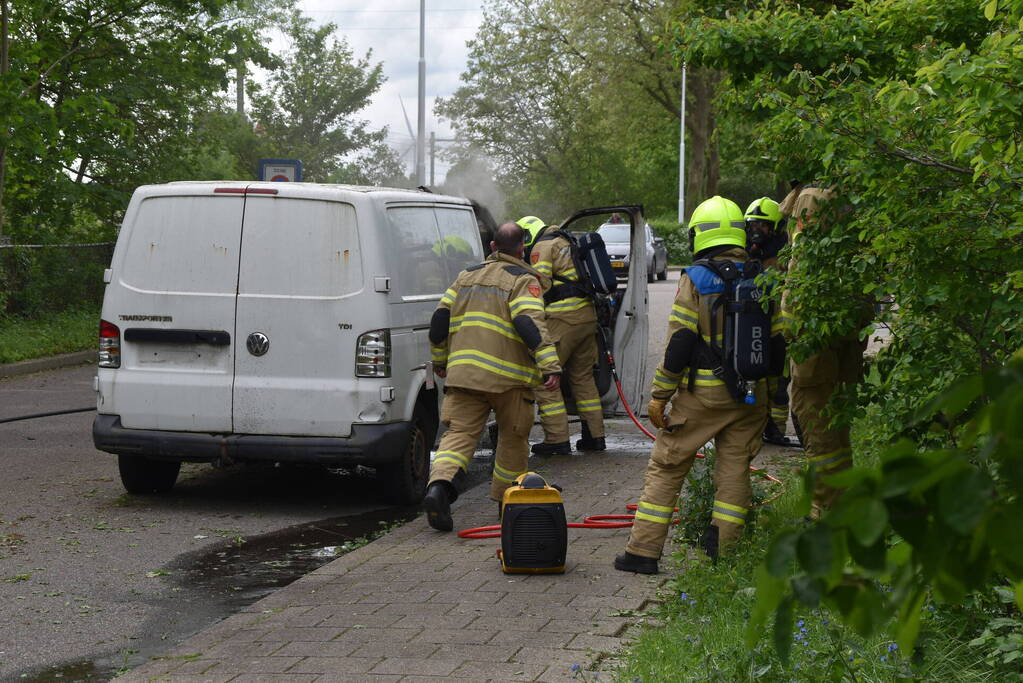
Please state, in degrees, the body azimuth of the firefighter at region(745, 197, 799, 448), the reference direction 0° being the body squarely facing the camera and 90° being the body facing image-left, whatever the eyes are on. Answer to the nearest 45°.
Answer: approximately 45°

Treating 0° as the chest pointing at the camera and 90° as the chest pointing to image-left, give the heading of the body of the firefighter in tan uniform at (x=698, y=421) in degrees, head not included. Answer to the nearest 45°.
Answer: approximately 135°

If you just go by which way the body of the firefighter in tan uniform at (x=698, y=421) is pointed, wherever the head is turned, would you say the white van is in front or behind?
in front

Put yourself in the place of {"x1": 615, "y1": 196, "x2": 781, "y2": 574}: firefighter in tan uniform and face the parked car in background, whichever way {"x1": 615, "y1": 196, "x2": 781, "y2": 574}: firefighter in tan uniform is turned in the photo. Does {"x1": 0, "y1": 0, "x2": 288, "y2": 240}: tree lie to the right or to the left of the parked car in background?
left

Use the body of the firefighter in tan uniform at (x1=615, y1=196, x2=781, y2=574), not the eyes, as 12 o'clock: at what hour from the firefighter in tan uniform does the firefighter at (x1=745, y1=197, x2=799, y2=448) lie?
The firefighter is roughly at 2 o'clock from the firefighter in tan uniform.

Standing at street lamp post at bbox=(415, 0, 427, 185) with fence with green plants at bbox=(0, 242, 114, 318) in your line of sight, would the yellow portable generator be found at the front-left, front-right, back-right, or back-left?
front-left

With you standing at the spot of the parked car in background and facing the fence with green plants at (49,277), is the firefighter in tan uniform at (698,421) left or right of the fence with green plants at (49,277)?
left

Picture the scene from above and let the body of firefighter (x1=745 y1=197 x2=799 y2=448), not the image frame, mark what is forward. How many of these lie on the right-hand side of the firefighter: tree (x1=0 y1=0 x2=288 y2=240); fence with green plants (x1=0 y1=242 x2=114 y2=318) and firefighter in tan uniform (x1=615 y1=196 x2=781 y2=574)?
2

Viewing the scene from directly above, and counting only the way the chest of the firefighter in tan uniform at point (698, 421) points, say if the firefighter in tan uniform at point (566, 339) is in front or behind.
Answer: in front

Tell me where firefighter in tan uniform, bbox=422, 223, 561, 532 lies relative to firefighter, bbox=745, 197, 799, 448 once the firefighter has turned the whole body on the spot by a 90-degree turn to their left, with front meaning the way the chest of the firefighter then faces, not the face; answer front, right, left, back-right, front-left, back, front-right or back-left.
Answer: right

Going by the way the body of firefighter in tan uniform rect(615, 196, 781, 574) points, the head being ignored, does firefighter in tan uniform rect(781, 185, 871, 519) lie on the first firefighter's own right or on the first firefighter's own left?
on the first firefighter's own right

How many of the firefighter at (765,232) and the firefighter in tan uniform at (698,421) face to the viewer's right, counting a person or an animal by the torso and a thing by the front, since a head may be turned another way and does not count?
0

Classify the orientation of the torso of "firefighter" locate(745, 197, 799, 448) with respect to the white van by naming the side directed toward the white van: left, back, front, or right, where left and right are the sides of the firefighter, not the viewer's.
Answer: front
